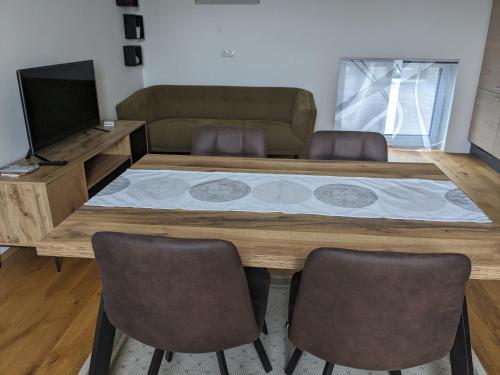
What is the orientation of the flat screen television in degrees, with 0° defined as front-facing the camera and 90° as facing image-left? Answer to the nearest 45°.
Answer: approximately 315°

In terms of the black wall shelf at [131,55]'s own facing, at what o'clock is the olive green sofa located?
The olive green sofa is roughly at 11 o'clock from the black wall shelf.

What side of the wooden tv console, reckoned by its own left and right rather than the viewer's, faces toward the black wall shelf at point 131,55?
left

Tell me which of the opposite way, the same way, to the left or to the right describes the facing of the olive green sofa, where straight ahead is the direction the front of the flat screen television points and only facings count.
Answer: to the right

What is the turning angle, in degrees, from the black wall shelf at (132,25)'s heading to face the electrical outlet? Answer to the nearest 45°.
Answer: approximately 45° to its left

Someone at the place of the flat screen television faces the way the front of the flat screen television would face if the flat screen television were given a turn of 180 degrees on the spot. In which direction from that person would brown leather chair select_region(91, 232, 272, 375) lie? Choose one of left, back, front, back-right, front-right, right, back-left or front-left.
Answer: back-left

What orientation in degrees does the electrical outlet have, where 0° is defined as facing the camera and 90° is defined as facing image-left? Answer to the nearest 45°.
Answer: approximately 0°

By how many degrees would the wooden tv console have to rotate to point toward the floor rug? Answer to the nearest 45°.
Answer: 0° — it already faces it

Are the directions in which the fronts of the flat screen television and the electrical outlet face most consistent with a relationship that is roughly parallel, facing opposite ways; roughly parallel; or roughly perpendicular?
roughly perpendicular

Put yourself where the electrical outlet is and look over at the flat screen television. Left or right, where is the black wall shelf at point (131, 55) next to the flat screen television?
right

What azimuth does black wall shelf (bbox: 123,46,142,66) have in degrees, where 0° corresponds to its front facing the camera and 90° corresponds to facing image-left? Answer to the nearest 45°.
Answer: approximately 315°

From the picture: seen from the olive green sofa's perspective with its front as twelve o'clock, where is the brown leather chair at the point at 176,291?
The brown leather chair is roughly at 12 o'clock from the olive green sofa.

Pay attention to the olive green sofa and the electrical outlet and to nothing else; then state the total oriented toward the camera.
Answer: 2
